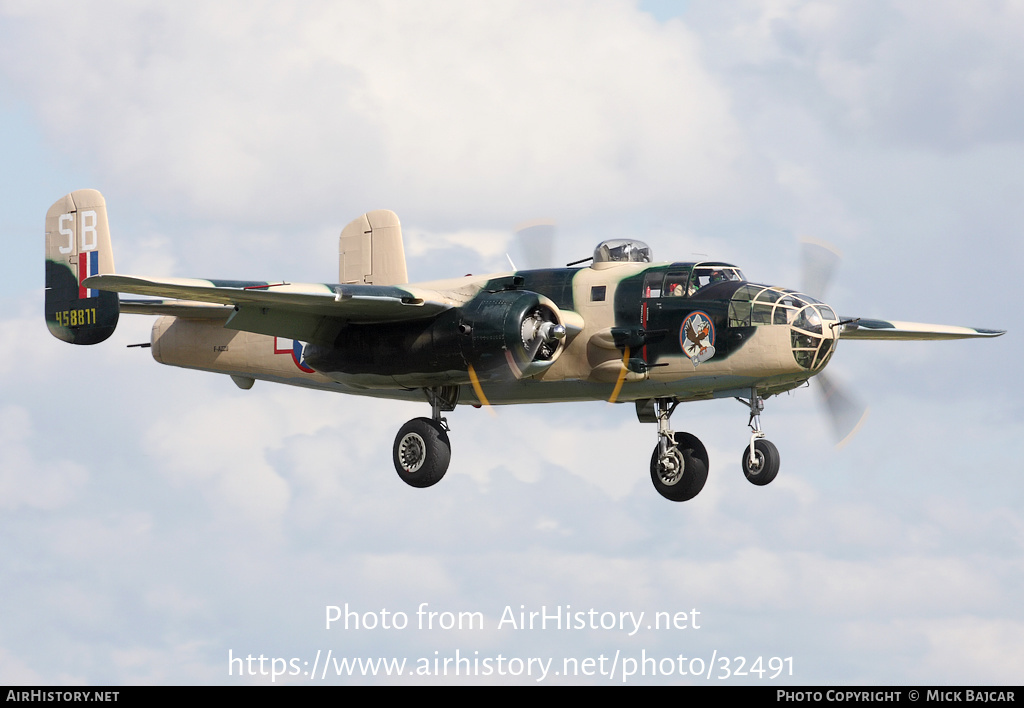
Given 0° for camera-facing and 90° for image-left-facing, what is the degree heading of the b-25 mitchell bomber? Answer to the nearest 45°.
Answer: approximately 315°
